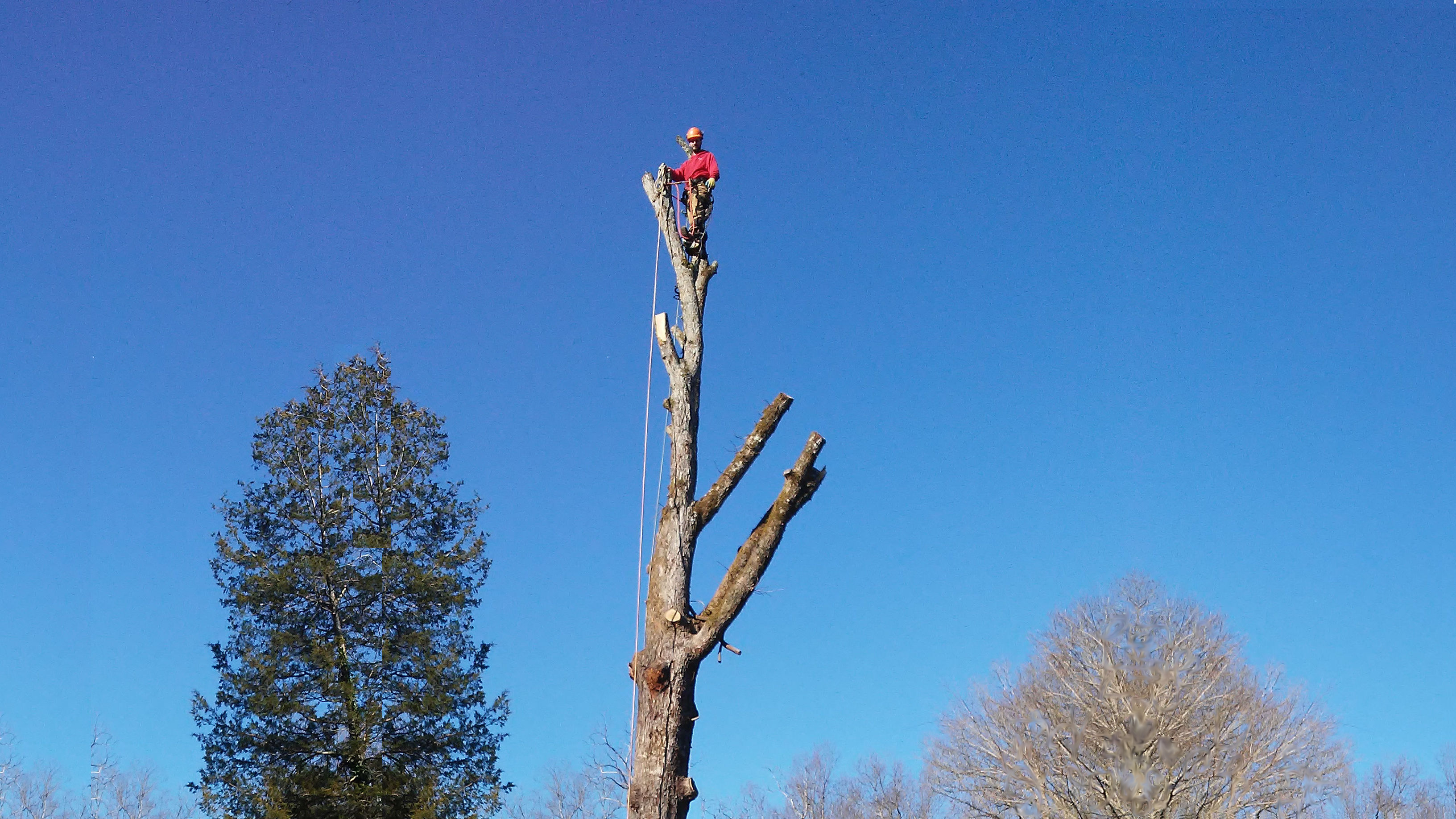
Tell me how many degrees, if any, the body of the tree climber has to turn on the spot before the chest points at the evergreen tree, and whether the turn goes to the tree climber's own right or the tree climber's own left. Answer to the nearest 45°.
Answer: approximately 90° to the tree climber's own right

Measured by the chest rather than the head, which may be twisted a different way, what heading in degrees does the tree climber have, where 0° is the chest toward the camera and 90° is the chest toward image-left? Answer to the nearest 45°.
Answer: approximately 45°
